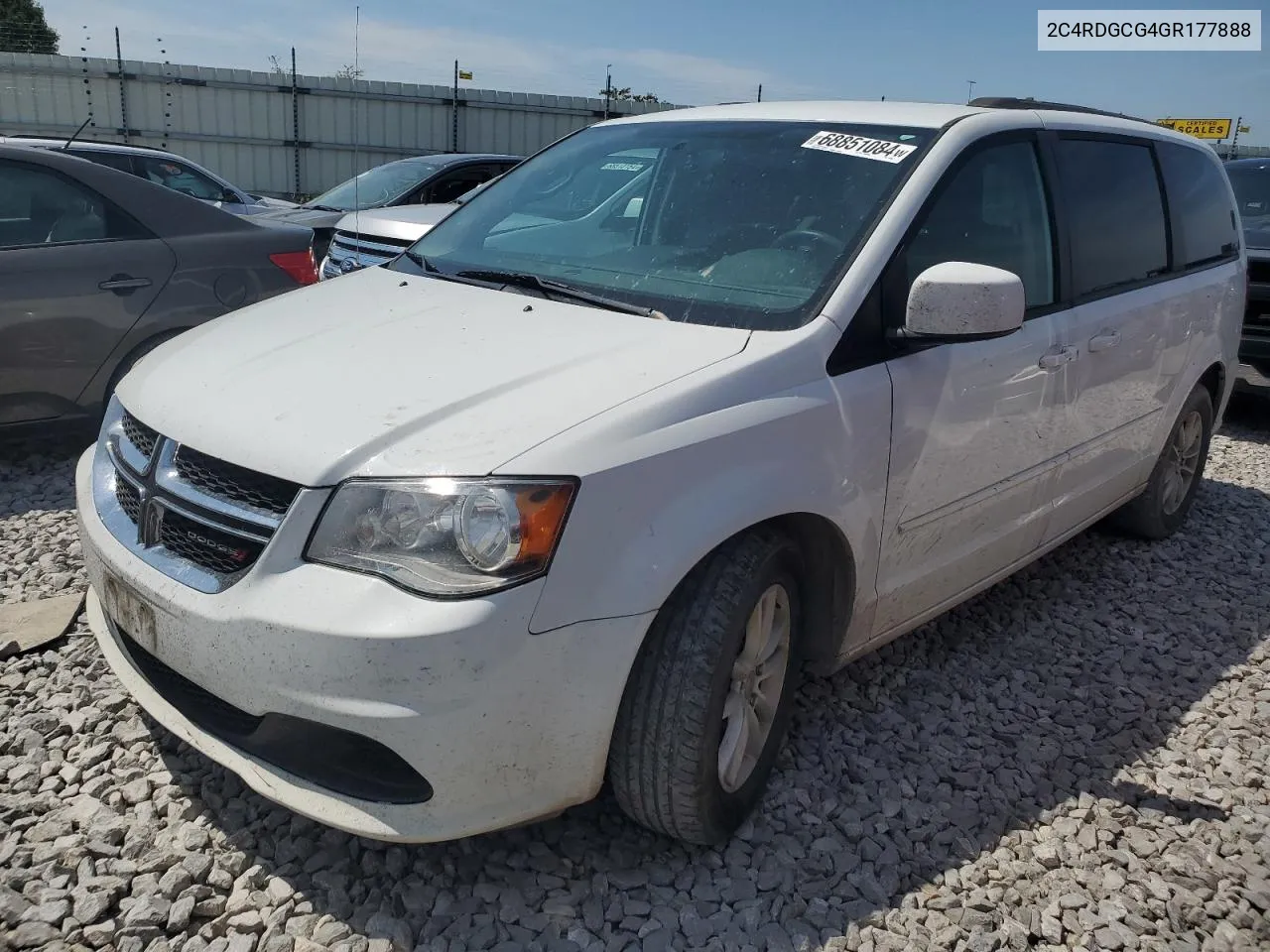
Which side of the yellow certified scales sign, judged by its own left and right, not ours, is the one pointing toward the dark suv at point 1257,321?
front

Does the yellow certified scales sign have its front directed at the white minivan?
yes

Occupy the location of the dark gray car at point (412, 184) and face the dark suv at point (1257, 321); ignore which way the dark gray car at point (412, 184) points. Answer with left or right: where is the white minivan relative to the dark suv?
right

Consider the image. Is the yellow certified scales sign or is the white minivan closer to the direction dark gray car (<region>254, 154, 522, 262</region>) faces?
the white minivan

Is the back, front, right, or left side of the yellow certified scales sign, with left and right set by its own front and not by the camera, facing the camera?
front

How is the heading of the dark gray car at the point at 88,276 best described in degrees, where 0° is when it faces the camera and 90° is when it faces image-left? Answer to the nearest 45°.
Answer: approximately 90°

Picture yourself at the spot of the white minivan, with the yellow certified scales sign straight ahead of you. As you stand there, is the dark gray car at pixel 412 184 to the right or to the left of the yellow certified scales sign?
left

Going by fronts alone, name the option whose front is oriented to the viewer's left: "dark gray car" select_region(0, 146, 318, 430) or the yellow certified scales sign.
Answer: the dark gray car

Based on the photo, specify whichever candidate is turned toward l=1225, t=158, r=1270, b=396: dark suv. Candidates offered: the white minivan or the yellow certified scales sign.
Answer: the yellow certified scales sign

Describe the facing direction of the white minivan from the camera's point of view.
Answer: facing the viewer and to the left of the viewer

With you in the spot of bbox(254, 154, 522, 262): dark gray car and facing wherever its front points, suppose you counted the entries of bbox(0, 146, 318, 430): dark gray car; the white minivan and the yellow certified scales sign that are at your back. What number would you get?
1

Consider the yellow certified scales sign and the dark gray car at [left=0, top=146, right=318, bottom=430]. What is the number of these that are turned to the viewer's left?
1

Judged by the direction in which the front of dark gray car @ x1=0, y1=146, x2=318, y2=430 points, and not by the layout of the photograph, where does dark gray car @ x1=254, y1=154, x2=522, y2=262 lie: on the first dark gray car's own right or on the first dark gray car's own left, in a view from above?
on the first dark gray car's own right

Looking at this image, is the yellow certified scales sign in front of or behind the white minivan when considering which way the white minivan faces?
behind

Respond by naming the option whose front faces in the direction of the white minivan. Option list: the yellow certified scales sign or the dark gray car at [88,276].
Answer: the yellow certified scales sign
